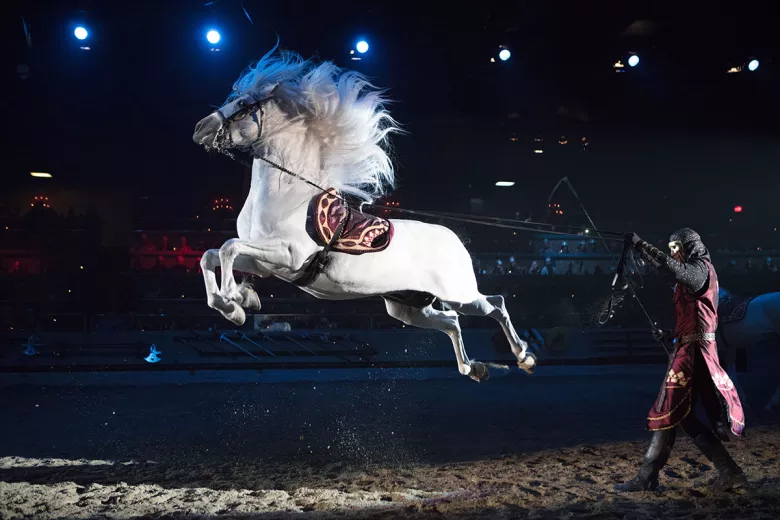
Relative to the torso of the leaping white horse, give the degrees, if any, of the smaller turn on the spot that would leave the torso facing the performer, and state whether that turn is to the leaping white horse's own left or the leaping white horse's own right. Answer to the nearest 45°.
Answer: approximately 180°

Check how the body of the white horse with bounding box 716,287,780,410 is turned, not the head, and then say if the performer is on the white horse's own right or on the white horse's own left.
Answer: on the white horse's own left

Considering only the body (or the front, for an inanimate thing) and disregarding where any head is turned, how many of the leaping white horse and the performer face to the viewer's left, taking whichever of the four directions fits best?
2

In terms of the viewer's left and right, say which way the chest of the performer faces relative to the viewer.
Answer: facing to the left of the viewer

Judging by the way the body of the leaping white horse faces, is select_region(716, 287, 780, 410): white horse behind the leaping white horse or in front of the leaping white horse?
behind

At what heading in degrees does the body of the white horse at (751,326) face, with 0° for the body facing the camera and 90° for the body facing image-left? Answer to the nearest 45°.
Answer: approximately 90°

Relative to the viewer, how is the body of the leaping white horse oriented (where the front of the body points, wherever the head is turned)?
to the viewer's left

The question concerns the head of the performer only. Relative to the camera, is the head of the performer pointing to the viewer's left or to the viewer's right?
to the viewer's left

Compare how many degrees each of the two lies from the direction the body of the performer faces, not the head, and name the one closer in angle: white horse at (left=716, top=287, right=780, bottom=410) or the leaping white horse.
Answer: the leaping white horse
